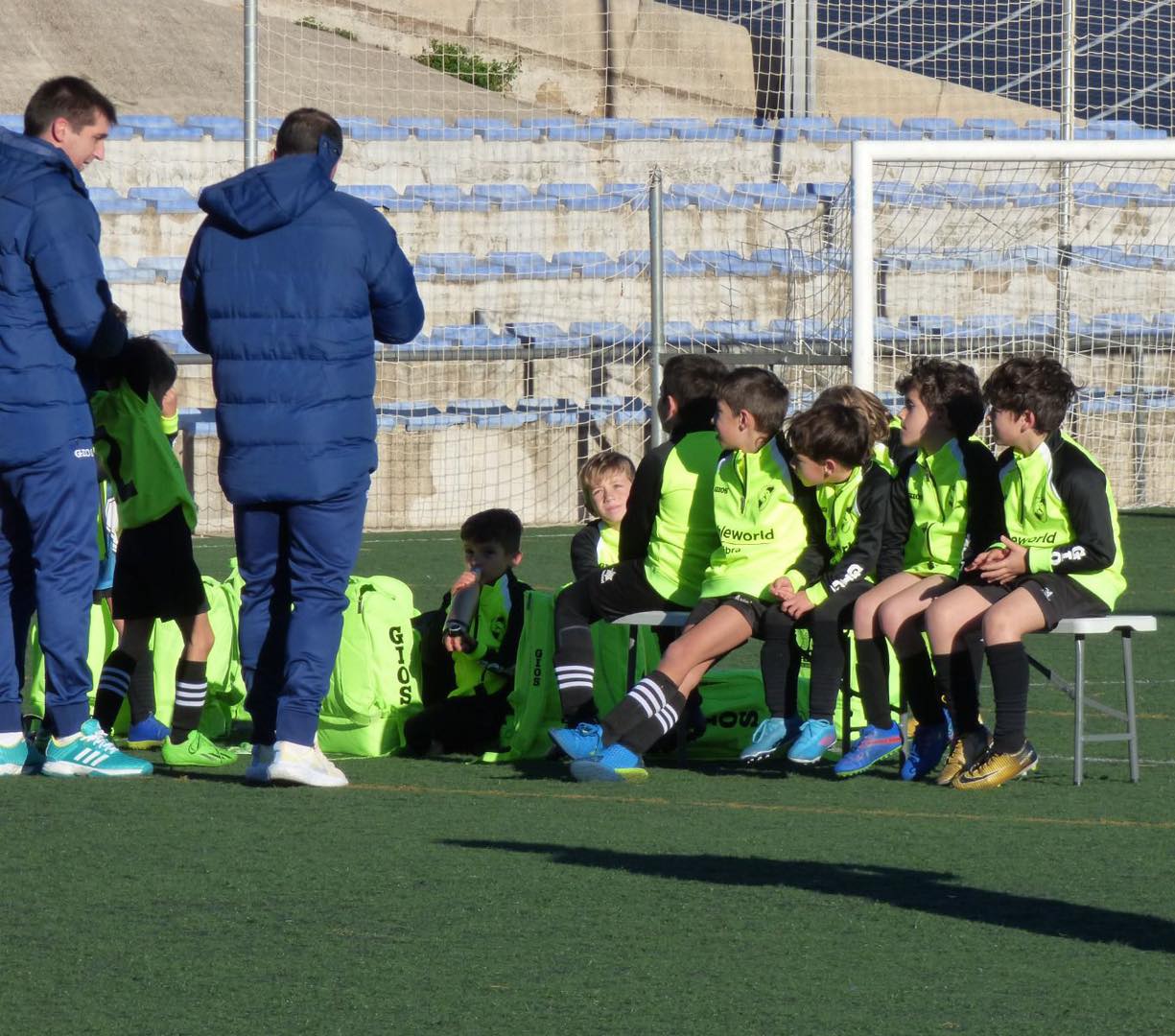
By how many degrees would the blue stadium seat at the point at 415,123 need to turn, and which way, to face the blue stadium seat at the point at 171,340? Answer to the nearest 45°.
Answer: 0° — it already faces it

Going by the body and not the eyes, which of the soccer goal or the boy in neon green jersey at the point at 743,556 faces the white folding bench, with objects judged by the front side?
the soccer goal

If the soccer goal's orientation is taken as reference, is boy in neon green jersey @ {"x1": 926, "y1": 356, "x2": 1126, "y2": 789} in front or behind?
in front

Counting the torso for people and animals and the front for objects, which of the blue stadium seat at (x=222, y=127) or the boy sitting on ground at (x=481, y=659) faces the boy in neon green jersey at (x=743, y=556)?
the blue stadium seat

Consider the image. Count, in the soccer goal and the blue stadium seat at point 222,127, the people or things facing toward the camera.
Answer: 2

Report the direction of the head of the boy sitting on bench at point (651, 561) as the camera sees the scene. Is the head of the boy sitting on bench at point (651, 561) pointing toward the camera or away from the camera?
away from the camera

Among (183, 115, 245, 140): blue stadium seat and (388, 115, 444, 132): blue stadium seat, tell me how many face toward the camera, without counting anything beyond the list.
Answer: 2

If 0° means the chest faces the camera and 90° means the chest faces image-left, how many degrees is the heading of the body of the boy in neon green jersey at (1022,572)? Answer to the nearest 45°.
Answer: approximately 45°

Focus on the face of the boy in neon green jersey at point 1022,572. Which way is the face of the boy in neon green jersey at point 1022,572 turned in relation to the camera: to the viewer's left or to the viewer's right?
to the viewer's left

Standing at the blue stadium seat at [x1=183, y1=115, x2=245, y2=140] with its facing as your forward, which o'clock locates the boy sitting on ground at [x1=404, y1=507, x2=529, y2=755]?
The boy sitting on ground is roughly at 12 o'clock from the blue stadium seat.

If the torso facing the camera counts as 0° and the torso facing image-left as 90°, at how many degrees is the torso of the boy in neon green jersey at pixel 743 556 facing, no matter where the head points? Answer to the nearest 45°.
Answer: approximately 45°

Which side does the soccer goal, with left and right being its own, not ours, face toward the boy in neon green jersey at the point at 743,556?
front
